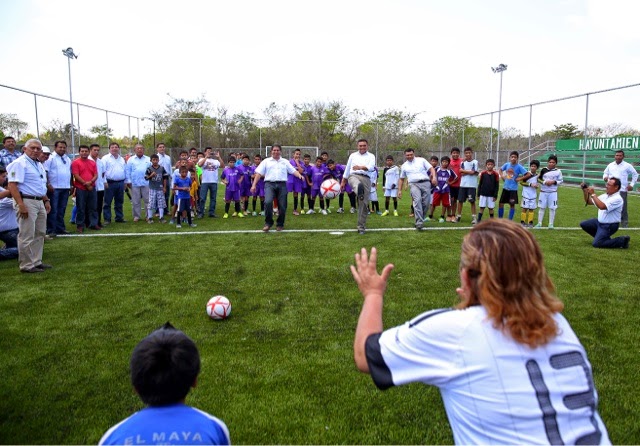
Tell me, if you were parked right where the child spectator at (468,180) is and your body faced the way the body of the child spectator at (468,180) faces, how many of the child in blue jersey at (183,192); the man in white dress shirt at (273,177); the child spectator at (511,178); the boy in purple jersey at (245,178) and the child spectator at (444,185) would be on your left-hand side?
1

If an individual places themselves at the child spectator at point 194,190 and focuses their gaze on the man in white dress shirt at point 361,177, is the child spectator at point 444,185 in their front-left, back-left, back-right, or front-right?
front-left

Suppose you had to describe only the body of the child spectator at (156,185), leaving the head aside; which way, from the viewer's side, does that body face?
toward the camera

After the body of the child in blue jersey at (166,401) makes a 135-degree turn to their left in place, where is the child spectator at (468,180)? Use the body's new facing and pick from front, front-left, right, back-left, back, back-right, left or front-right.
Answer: back

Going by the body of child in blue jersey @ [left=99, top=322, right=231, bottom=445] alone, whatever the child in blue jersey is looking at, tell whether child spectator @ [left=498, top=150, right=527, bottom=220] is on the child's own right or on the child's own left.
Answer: on the child's own right

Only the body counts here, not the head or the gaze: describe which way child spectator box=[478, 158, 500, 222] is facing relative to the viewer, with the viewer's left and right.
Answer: facing the viewer

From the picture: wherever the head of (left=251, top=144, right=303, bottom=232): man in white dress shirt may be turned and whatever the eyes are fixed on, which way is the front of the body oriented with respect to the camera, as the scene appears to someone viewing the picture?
toward the camera

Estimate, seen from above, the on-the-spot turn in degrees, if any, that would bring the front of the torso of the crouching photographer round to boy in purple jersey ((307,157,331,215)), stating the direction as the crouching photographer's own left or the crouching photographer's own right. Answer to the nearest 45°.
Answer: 0° — they already face them

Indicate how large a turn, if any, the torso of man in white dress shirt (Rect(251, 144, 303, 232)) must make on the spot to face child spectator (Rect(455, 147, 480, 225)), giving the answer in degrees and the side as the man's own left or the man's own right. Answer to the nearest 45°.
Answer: approximately 90° to the man's own left

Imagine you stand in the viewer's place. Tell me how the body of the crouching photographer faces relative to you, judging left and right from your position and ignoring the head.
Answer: facing to the left of the viewer

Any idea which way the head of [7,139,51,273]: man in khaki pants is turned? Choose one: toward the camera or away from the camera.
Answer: toward the camera

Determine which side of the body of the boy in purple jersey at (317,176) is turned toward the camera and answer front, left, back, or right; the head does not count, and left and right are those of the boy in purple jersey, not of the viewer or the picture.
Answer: front

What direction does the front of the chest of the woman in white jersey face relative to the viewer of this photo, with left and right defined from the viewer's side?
facing away from the viewer and to the left of the viewer

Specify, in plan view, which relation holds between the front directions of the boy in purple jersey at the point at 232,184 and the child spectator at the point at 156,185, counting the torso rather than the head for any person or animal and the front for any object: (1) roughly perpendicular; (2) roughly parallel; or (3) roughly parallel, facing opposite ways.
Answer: roughly parallel

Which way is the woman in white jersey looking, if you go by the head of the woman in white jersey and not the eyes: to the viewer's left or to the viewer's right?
to the viewer's left

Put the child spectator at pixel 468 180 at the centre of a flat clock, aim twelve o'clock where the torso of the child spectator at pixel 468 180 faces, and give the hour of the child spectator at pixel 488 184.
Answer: the child spectator at pixel 488 184 is roughly at 10 o'clock from the child spectator at pixel 468 180.

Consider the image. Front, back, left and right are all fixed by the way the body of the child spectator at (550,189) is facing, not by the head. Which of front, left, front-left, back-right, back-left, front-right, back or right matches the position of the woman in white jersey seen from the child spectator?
front
